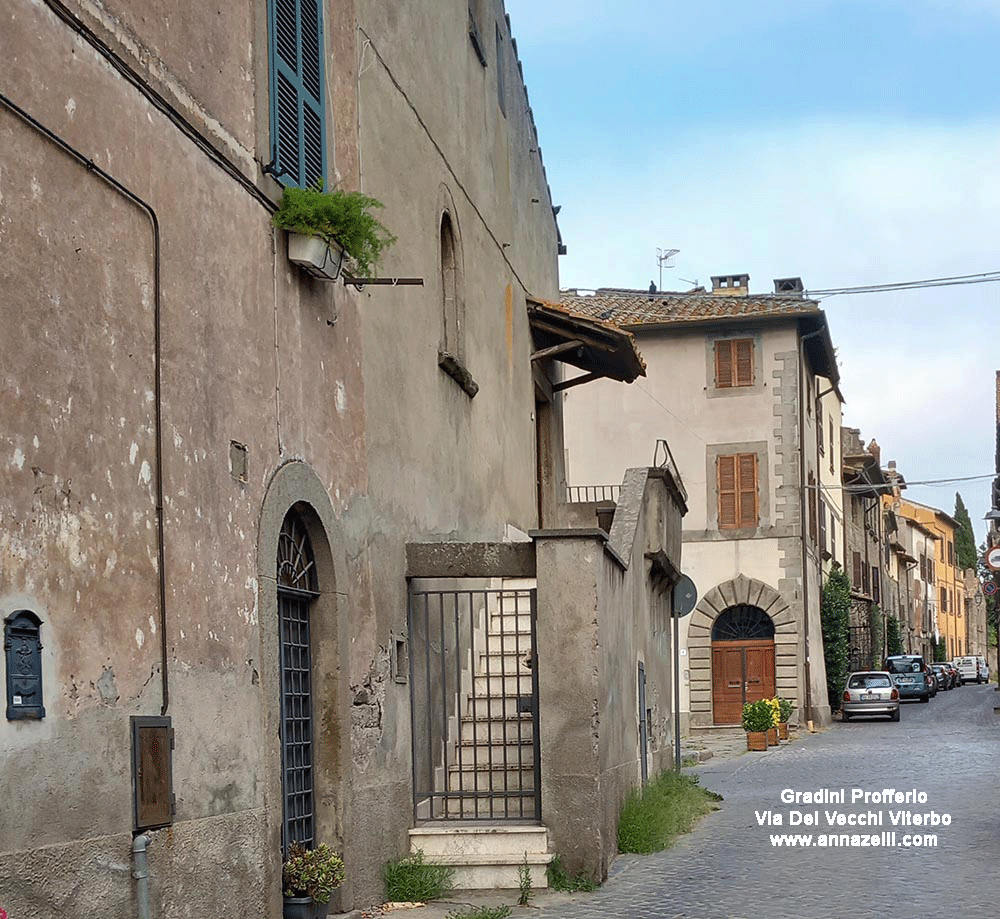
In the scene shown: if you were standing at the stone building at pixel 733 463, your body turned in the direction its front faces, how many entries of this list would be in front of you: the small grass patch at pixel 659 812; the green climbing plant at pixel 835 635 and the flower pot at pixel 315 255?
2

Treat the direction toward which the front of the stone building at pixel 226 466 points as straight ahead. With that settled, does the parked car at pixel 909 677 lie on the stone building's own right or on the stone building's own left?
on the stone building's own left

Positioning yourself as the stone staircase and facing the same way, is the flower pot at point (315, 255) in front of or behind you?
in front

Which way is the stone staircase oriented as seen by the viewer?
toward the camera

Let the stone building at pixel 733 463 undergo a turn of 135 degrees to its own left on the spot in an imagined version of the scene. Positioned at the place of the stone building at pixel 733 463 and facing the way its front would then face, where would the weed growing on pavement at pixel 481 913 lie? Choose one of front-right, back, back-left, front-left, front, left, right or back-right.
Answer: back-right

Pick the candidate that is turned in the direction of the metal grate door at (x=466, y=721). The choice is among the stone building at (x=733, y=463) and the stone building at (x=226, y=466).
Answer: the stone building at (x=733, y=463)

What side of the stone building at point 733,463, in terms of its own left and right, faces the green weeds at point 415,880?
front

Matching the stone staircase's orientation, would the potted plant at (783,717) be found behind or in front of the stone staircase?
behind

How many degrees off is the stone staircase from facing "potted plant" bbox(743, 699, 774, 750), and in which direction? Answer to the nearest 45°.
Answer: approximately 180°

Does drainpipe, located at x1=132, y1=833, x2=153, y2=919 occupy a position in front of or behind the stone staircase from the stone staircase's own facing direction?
in front

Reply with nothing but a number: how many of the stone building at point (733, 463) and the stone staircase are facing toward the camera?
2

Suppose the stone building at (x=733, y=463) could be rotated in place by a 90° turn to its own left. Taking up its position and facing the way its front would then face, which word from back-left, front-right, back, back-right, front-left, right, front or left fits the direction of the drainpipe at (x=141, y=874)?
right

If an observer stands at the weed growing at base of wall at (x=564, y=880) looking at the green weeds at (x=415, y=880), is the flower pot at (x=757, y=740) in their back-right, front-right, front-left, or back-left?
back-right

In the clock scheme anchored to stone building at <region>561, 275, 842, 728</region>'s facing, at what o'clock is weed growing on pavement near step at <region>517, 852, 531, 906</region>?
The weed growing on pavement near step is roughly at 12 o'clock from the stone building.

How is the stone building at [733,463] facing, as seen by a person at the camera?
facing the viewer

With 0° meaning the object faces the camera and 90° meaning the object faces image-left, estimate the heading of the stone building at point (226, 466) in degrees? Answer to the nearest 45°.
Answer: approximately 315°

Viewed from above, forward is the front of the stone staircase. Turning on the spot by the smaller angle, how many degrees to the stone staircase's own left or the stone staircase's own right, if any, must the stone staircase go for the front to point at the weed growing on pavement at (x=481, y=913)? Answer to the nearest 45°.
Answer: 0° — it already faces it
